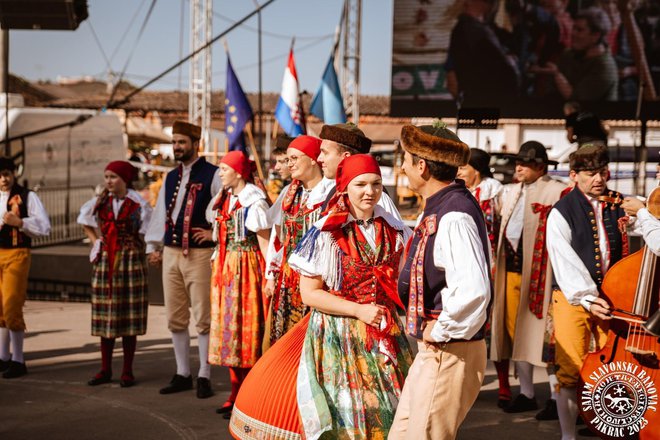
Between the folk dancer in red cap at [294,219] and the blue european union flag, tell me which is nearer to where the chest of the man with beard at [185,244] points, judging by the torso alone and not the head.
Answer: the folk dancer in red cap

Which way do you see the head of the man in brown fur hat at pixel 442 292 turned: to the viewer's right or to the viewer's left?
to the viewer's left

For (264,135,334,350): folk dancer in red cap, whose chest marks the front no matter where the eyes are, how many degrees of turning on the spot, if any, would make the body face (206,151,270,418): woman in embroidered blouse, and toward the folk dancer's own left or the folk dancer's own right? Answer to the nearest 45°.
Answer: approximately 90° to the folk dancer's own right

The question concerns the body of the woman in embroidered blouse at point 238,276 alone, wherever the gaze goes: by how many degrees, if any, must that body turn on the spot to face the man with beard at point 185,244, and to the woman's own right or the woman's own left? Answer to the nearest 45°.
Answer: approximately 90° to the woman's own right

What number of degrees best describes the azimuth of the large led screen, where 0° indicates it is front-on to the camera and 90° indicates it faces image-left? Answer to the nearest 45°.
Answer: approximately 0°

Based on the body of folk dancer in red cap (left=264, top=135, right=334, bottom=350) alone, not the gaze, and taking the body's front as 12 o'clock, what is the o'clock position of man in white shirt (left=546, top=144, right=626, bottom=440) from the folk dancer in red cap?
The man in white shirt is roughly at 8 o'clock from the folk dancer in red cap.
